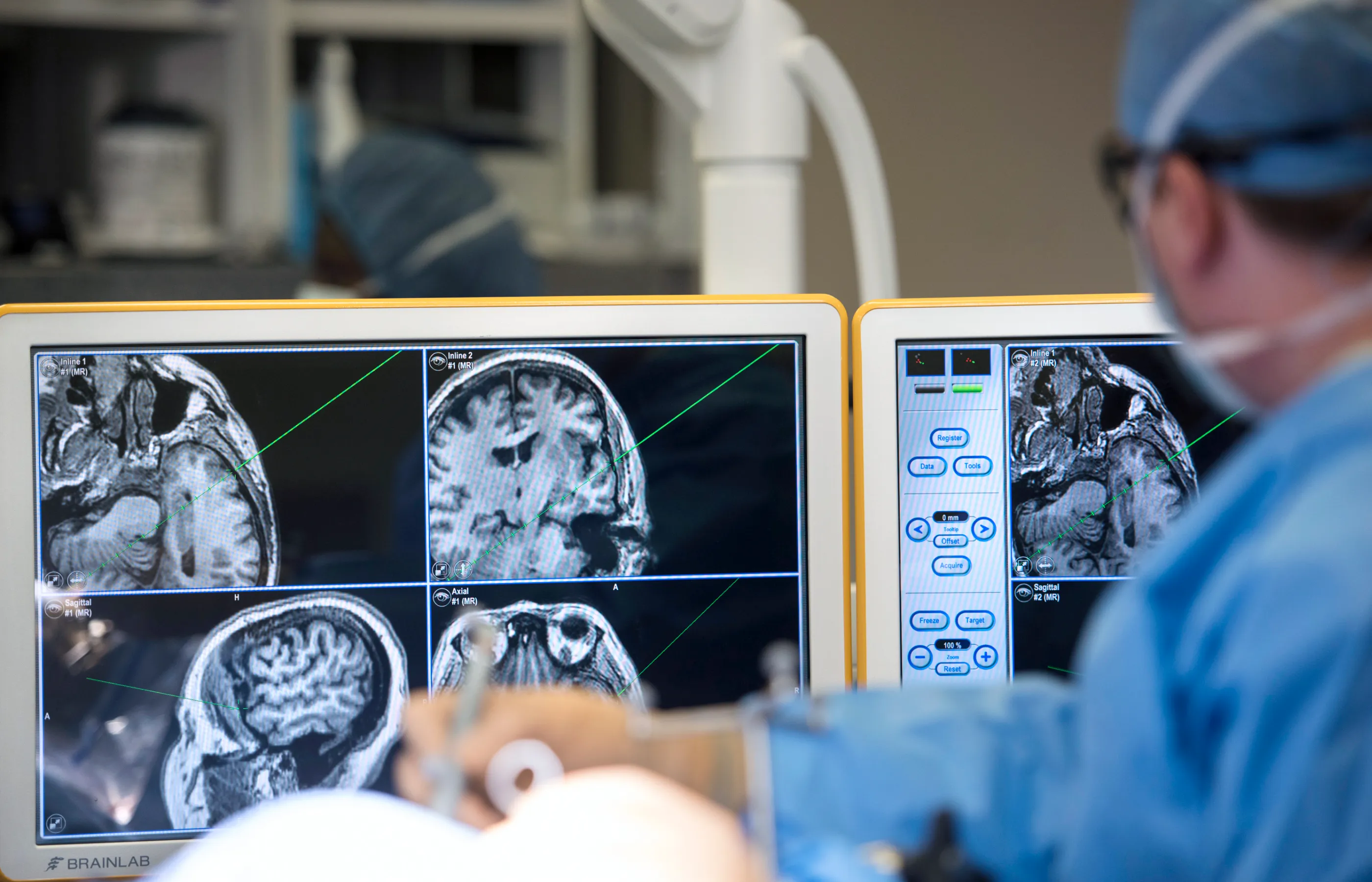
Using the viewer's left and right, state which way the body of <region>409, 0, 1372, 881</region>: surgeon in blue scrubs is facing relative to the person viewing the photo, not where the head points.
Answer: facing away from the viewer and to the left of the viewer

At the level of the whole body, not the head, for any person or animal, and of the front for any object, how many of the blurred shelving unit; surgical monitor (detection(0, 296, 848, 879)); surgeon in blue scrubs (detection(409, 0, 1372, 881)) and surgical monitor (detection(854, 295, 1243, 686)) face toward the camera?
3

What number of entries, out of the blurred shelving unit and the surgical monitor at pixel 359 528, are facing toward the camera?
2

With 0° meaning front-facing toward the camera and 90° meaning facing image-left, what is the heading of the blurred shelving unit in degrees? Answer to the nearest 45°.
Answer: approximately 0°

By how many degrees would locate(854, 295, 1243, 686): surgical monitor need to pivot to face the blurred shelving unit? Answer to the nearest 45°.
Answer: approximately 135° to its right

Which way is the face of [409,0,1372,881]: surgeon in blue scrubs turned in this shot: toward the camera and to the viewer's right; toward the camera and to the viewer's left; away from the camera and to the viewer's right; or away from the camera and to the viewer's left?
away from the camera and to the viewer's left

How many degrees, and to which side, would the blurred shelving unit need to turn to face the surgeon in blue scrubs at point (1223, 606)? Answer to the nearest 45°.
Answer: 0° — it already faces them
